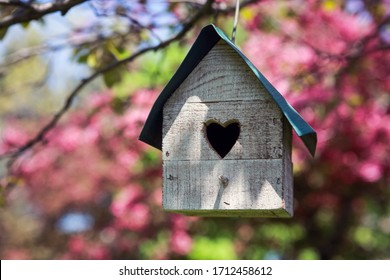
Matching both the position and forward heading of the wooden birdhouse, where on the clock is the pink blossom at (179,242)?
The pink blossom is roughly at 6 o'clock from the wooden birdhouse.

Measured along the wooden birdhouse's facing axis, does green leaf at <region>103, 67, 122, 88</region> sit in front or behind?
behind

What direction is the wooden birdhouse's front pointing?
toward the camera

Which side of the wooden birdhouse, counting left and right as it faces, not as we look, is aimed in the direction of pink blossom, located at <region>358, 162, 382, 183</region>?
back

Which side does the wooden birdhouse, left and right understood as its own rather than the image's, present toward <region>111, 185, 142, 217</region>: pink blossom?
back

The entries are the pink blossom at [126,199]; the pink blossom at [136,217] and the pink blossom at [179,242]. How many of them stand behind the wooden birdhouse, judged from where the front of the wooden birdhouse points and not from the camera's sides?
3

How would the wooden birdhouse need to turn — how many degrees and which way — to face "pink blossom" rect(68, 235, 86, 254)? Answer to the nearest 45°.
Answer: approximately 180°
